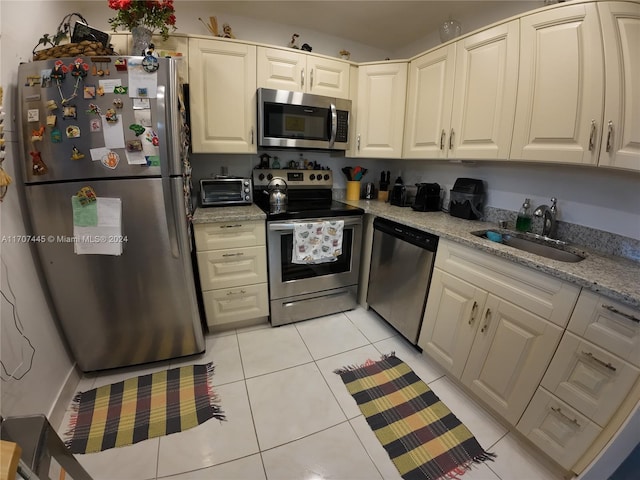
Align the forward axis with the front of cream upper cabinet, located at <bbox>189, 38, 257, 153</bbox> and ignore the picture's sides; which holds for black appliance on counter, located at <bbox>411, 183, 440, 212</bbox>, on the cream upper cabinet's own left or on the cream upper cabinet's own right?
on the cream upper cabinet's own left

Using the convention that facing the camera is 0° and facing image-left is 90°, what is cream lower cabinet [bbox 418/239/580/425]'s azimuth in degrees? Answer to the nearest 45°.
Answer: approximately 45°

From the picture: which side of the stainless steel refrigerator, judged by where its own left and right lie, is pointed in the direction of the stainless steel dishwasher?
left
